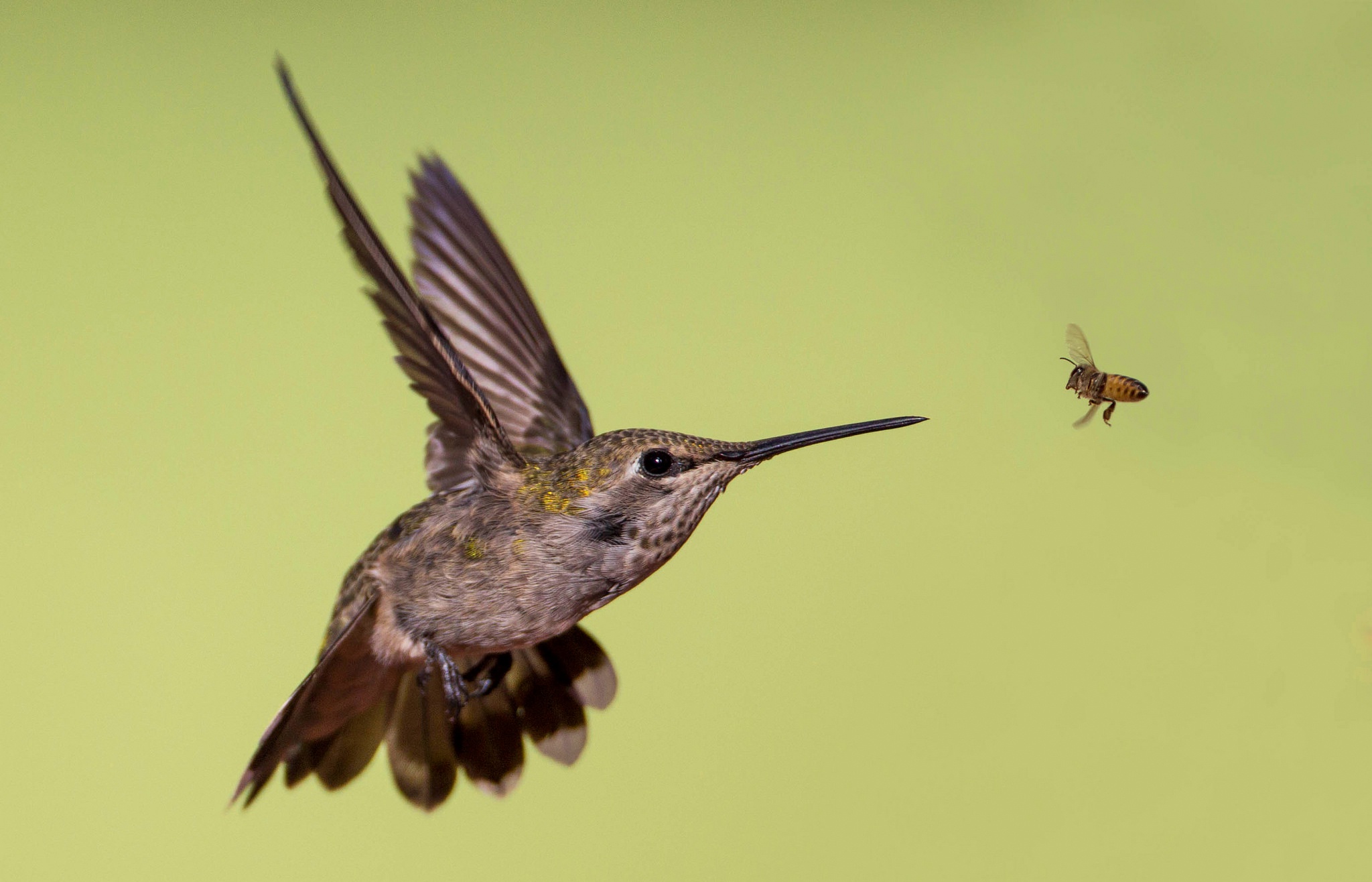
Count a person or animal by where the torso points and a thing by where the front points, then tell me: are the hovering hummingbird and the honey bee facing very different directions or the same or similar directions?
very different directions

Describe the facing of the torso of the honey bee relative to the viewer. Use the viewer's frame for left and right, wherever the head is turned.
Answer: facing to the left of the viewer

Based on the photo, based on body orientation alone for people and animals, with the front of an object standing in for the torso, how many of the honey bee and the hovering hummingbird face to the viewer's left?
1

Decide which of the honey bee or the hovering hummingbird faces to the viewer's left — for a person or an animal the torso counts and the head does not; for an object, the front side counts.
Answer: the honey bee

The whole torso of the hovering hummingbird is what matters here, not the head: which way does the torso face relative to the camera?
to the viewer's right
